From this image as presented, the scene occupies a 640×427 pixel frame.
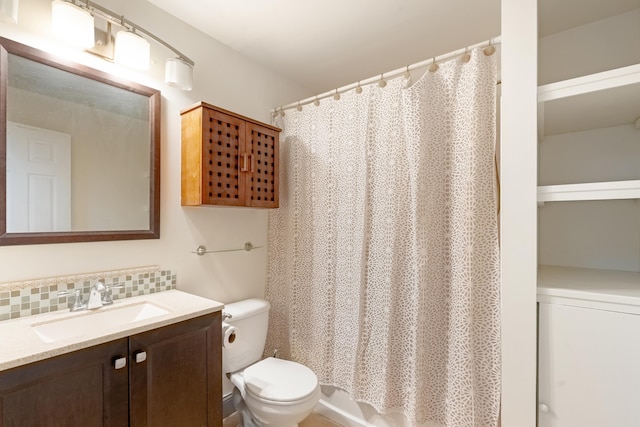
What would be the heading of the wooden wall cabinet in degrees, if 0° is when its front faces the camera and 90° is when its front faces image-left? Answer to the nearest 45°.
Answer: approximately 315°

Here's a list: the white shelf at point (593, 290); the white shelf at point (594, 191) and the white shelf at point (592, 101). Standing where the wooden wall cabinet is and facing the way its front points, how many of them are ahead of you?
3

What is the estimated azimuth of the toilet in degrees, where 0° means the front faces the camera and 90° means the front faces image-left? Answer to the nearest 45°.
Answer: approximately 315°

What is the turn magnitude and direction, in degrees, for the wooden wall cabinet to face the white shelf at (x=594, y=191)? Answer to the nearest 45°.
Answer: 0° — it already faces it

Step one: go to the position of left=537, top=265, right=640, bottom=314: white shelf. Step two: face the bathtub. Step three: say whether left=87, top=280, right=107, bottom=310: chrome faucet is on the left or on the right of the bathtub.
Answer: left

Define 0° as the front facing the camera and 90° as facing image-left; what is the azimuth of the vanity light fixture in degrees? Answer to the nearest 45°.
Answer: approximately 315°
